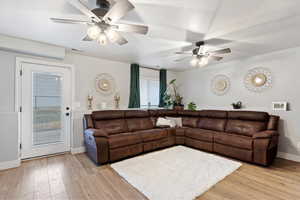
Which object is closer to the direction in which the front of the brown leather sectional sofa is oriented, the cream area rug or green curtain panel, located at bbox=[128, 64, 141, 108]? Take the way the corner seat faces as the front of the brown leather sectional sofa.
the cream area rug

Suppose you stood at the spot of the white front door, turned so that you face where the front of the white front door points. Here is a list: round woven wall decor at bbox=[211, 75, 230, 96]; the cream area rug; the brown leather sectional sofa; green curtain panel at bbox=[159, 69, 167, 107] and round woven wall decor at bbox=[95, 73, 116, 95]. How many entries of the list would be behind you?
0

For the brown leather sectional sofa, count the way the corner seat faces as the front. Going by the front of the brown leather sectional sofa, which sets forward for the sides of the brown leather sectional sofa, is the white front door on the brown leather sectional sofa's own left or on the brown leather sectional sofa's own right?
on the brown leather sectional sofa's own right

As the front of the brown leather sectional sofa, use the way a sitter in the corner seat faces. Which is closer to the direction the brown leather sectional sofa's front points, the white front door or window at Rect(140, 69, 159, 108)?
the white front door

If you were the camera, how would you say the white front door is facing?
facing the viewer and to the right of the viewer

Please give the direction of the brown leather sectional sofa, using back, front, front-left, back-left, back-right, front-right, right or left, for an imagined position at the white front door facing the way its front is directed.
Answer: front

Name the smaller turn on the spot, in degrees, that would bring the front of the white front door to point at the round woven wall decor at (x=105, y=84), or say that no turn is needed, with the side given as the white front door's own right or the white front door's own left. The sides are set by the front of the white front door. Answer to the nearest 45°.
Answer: approximately 45° to the white front door's own left

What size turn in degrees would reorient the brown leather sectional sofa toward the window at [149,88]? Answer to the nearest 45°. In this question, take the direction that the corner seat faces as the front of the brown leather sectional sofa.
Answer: approximately 135° to its right

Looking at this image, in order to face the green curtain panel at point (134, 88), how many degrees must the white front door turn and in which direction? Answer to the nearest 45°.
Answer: approximately 45° to its left

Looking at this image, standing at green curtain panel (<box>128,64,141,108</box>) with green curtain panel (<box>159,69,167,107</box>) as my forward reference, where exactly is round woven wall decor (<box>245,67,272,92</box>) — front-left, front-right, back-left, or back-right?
front-right

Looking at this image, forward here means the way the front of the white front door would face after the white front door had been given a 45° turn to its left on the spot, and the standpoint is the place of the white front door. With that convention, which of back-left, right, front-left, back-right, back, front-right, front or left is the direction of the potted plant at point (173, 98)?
front

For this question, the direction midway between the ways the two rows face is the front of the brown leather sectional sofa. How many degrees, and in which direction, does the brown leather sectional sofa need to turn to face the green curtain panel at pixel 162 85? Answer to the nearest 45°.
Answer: approximately 135° to its right

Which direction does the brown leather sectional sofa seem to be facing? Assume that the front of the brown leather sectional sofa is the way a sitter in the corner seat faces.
toward the camera

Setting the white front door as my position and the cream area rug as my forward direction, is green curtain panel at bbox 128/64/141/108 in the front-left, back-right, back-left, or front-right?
front-left

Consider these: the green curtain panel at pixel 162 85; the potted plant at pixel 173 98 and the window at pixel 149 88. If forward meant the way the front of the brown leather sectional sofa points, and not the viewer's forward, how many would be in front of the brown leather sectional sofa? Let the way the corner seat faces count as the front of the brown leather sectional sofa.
0

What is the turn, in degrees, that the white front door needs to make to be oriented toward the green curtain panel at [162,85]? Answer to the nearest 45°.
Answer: approximately 45° to its left

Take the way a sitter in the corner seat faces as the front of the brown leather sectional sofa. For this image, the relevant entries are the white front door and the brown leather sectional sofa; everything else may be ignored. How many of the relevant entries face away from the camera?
0
